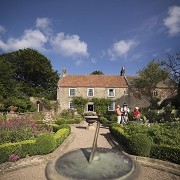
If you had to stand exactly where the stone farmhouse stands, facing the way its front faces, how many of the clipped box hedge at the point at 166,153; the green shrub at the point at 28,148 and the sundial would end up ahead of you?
3

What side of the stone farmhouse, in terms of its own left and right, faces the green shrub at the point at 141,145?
front

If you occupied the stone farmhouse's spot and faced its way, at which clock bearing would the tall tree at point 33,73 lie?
The tall tree is roughly at 4 o'clock from the stone farmhouse.

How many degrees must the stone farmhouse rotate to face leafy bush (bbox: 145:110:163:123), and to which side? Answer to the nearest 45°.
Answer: approximately 45° to its left

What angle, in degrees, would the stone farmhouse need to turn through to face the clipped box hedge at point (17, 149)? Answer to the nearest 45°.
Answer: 0° — it already faces it

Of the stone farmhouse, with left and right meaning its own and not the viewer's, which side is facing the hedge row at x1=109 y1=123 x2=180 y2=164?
front

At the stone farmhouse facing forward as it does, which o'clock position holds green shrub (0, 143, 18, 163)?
The green shrub is roughly at 12 o'clock from the stone farmhouse.

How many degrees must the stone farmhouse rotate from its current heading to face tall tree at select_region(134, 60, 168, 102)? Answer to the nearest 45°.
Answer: approximately 90° to its left

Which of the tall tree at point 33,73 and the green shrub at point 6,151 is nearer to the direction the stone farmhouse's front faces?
the green shrub

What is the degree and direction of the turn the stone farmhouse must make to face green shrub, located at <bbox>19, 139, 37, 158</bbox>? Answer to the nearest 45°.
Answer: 0° — it already faces it

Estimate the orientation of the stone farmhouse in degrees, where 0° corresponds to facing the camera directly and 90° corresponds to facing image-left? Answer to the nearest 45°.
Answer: approximately 0°

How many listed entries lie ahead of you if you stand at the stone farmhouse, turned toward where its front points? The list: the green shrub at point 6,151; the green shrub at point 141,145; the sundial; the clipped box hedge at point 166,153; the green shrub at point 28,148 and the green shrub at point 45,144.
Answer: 6
